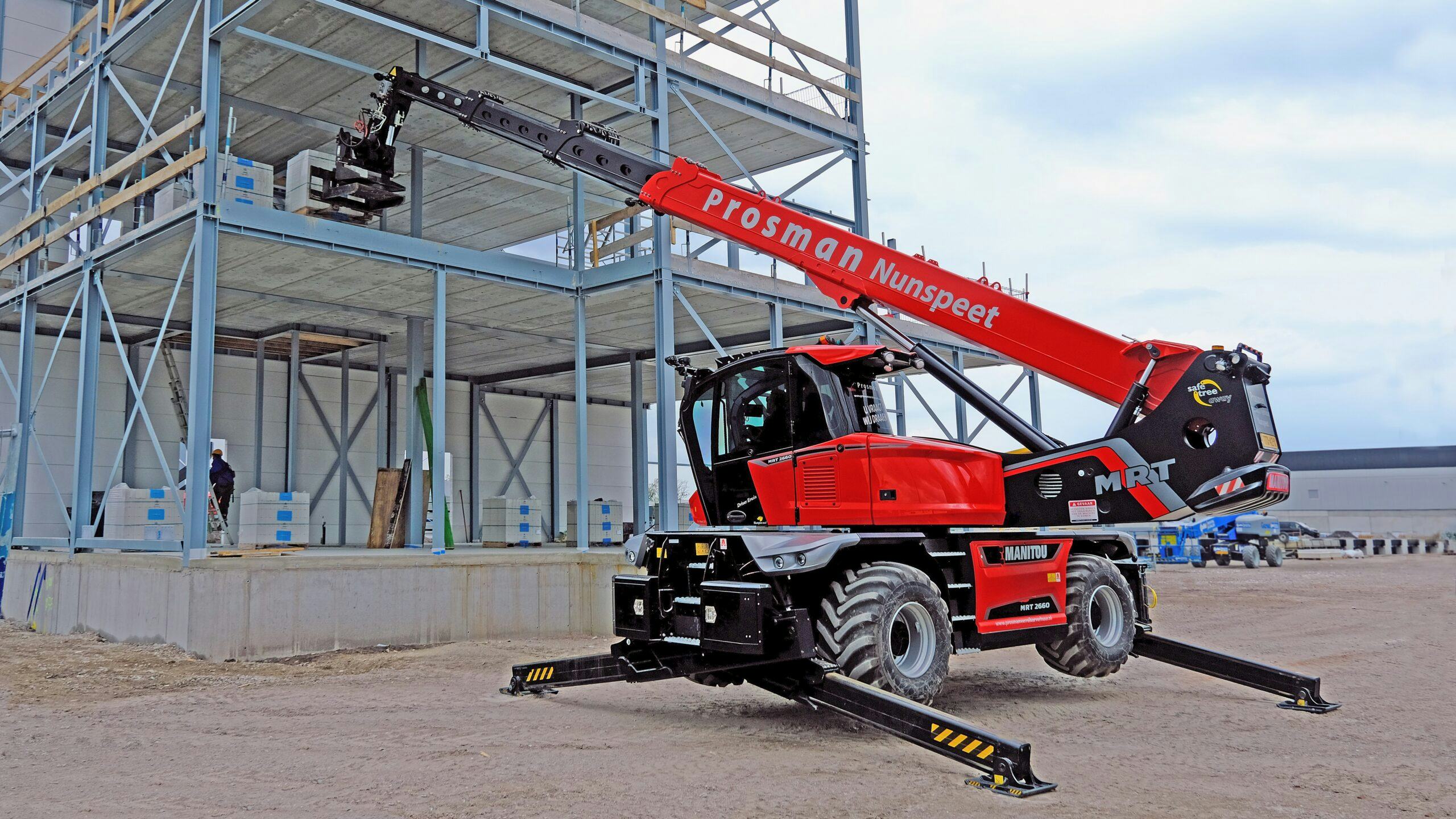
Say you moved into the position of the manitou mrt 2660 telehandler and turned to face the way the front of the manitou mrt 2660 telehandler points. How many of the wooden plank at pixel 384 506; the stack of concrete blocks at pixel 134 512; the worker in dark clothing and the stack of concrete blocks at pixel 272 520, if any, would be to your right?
4

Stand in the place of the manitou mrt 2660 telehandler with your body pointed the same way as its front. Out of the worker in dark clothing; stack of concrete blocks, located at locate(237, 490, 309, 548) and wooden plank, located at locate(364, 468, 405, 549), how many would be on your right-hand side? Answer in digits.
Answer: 3

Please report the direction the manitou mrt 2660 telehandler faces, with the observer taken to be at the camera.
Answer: facing the viewer and to the left of the viewer

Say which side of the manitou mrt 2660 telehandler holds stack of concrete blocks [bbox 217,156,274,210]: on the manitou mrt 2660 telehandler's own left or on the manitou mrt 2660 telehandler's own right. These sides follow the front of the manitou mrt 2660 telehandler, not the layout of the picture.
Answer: on the manitou mrt 2660 telehandler's own right

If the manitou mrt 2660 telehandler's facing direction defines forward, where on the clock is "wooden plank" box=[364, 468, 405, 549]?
The wooden plank is roughly at 3 o'clock from the manitou mrt 2660 telehandler.

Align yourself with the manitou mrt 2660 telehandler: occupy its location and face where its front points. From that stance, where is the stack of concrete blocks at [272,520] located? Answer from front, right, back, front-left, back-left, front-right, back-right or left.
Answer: right

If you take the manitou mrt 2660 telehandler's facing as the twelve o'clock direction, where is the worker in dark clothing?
The worker in dark clothing is roughly at 3 o'clock from the manitou mrt 2660 telehandler.

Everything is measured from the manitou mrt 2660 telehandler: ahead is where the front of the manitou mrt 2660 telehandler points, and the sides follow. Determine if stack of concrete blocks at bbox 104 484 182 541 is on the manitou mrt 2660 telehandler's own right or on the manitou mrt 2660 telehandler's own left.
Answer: on the manitou mrt 2660 telehandler's own right

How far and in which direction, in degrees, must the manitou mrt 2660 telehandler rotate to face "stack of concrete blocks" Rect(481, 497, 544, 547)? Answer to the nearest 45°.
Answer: approximately 90° to its right
